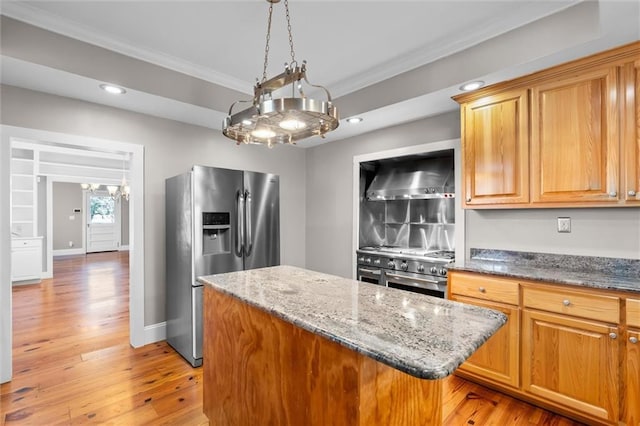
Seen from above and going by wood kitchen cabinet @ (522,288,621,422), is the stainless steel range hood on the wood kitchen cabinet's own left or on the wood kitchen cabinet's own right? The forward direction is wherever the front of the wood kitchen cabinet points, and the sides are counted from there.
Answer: on the wood kitchen cabinet's own right

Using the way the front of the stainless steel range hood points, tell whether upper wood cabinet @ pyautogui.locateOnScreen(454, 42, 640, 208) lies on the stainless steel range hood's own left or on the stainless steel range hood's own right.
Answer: on the stainless steel range hood's own left

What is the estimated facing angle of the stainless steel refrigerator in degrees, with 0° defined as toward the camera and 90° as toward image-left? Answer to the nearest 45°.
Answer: approximately 315°

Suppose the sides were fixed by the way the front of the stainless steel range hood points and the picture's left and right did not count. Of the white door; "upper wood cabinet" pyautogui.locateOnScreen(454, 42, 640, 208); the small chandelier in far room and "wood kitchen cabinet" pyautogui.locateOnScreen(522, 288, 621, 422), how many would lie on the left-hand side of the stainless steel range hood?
2
